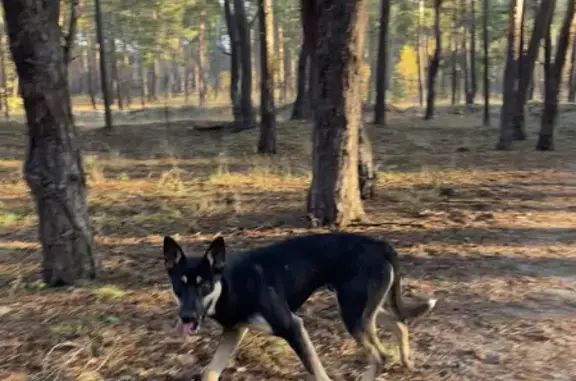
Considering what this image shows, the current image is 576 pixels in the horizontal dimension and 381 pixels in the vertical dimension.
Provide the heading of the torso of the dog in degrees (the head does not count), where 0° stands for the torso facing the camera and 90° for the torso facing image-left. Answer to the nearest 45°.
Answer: approximately 90°

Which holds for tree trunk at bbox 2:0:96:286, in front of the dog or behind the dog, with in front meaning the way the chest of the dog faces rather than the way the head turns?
in front
